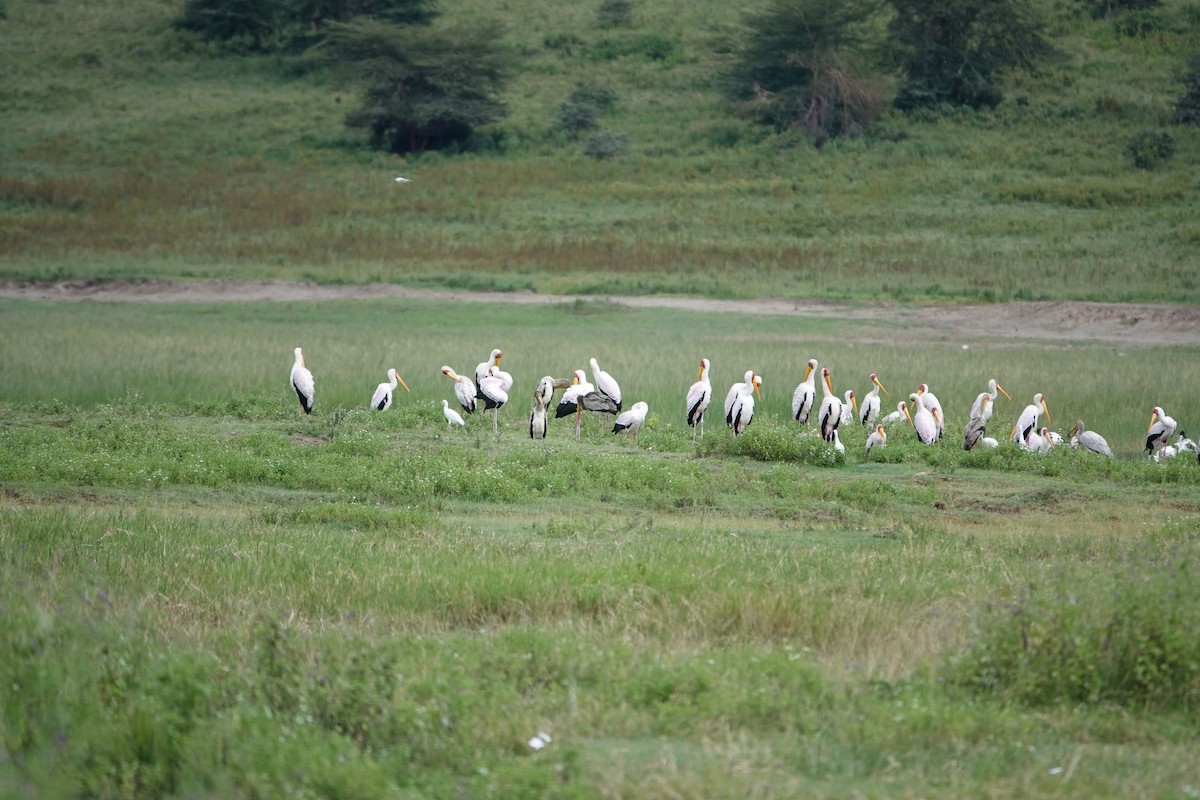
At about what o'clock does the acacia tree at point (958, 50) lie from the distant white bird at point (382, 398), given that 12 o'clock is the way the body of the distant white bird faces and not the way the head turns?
The acacia tree is roughly at 10 o'clock from the distant white bird.

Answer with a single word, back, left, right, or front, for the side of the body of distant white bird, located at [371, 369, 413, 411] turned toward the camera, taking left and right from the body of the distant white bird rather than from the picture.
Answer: right

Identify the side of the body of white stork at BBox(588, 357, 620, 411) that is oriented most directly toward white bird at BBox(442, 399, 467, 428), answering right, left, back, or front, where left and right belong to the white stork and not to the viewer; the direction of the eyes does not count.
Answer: front

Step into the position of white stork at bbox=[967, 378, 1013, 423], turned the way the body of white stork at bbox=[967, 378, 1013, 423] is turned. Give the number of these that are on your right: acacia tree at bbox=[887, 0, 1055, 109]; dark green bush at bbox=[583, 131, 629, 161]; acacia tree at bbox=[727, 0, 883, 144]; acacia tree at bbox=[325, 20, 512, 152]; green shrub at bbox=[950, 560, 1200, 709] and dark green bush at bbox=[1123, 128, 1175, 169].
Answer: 1

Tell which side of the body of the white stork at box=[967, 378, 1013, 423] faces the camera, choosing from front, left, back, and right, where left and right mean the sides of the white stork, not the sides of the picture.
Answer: right

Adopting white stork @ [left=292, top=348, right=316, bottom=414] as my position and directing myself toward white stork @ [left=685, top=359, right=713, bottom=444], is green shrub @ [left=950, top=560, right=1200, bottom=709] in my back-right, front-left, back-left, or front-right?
front-right

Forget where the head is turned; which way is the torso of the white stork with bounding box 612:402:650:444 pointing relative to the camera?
to the viewer's right

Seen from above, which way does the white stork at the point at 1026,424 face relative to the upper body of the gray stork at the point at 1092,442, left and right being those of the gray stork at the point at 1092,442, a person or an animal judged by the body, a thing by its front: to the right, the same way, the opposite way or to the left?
the opposite way

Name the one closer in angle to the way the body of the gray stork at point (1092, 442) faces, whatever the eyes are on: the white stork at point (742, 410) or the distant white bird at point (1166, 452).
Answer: the white stork

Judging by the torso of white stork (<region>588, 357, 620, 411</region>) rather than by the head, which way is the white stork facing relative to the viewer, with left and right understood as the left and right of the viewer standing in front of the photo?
facing to the left of the viewer

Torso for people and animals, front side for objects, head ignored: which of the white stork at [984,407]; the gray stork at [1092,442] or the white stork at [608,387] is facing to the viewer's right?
the white stork at [984,407]

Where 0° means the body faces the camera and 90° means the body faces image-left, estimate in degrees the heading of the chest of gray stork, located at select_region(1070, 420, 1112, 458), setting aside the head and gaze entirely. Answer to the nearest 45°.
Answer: approximately 90°

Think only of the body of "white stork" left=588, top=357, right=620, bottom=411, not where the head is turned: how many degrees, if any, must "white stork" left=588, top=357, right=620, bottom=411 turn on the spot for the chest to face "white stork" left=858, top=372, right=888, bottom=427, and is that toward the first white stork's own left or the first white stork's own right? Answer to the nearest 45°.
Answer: approximately 180°

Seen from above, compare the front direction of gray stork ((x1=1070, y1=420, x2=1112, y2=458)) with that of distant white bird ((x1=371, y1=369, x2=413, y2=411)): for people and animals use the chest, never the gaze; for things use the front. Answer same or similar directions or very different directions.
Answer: very different directions

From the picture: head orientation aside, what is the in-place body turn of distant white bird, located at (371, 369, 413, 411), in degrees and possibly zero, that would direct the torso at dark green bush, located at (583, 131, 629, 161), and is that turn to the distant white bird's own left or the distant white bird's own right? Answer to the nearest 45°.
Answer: approximately 90° to the distant white bird's own left

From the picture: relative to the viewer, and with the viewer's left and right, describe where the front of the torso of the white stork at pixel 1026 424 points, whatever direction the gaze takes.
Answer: facing to the right of the viewer
